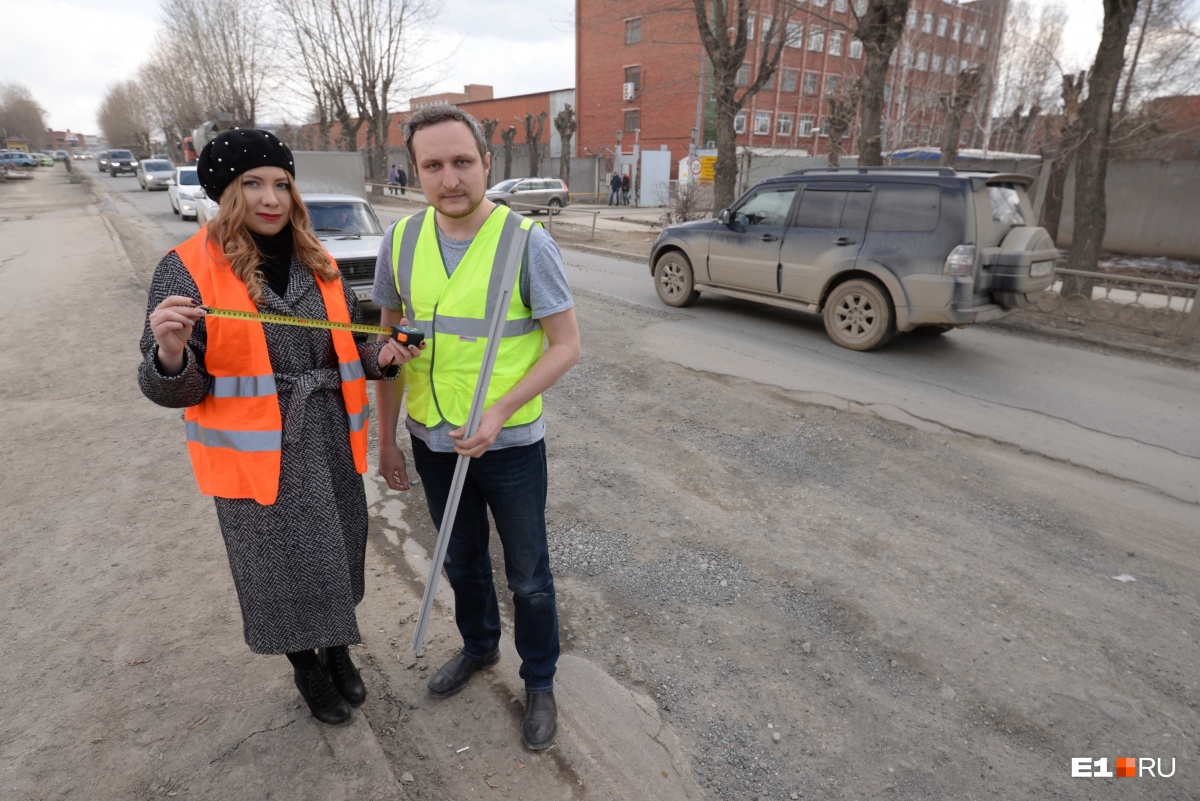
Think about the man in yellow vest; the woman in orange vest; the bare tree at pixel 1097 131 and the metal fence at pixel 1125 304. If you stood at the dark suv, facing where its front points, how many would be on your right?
2

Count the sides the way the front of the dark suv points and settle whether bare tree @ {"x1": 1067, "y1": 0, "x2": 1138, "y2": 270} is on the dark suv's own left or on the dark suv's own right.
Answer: on the dark suv's own right

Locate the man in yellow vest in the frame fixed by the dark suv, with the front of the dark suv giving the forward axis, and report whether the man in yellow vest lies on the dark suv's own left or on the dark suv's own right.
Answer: on the dark suv's own left

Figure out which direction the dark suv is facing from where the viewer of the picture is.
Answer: facing away from the viewer and to the left of the viewer

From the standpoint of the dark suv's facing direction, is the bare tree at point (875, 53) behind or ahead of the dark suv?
ahead

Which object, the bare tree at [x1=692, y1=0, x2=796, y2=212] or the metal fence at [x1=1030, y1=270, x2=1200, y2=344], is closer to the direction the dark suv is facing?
the bare tree

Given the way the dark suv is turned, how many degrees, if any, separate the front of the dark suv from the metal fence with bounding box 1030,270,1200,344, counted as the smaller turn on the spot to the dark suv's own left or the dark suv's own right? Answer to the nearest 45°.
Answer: approximately 90° to the dark suv's own right

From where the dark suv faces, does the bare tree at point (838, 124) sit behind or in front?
in front

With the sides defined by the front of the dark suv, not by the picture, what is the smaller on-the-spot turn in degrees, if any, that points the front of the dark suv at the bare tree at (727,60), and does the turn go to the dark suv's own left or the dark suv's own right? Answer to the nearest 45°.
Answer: approximately 45° to the dark suv's own right
